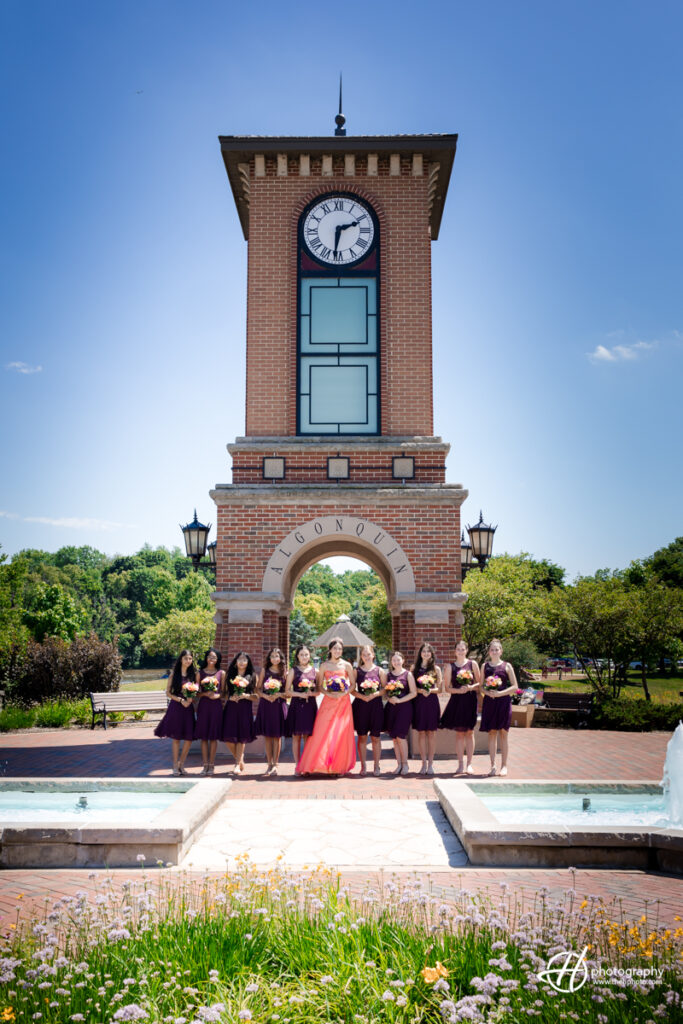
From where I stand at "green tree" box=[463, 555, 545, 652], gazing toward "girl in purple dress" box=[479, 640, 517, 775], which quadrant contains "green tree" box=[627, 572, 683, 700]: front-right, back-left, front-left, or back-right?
front-left

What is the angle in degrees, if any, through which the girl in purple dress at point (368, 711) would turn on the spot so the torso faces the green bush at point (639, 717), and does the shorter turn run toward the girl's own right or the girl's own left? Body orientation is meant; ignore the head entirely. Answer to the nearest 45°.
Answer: approximately 135° to the girl's own left

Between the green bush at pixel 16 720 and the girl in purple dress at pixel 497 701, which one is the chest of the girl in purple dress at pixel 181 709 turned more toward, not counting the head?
the girl in purple dress

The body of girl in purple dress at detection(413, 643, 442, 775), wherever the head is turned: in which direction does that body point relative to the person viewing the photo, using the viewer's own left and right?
facing the viewer

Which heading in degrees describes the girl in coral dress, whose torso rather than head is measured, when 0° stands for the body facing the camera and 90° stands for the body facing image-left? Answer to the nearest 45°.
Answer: approximately 0°

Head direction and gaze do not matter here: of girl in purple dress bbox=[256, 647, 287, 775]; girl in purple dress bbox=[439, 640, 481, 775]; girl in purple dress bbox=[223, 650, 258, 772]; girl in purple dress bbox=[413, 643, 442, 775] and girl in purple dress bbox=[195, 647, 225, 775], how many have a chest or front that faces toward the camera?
5

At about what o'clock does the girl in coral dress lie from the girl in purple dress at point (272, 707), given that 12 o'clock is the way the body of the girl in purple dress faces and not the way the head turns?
The girl in coral dress is roughly at 9 o'clock from the girl in purple dress.

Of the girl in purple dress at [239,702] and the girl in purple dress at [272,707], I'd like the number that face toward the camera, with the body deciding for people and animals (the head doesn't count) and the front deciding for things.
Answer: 2

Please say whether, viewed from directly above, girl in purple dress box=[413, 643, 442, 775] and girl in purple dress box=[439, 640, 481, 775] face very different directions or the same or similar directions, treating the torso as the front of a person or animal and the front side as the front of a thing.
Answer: same or similar directions

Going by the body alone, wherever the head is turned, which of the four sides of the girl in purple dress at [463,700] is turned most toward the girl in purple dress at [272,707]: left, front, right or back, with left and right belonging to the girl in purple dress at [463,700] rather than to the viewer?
right

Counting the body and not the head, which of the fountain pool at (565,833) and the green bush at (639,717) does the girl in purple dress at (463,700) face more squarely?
the fountain pool

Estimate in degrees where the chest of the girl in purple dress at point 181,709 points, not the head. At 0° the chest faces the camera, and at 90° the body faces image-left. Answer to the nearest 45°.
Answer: approximately 315°
